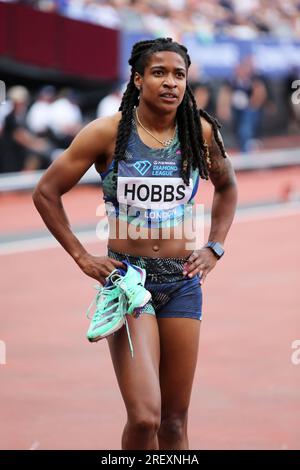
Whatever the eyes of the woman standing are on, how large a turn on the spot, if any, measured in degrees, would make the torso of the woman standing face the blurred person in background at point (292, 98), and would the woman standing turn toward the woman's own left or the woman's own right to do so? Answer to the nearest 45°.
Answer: approximately 180°

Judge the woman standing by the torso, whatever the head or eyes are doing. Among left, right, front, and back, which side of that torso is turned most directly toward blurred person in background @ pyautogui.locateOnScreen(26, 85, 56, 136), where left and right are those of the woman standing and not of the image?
back

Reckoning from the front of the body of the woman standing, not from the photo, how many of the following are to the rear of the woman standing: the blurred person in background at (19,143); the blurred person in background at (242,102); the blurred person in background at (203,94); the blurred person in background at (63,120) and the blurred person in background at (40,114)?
5

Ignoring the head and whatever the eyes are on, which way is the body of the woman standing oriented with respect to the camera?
toward the camera

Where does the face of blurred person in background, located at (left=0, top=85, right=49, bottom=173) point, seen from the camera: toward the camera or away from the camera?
toward the camera

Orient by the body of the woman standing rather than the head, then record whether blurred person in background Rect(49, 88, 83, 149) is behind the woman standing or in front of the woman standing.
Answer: behind

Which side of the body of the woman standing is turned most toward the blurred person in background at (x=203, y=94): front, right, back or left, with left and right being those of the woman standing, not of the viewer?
back

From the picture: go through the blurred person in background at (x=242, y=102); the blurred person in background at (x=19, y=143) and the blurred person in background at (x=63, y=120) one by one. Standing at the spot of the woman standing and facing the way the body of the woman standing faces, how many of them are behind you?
3

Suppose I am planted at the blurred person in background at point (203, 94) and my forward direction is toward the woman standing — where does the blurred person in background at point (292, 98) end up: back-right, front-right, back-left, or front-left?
back-left

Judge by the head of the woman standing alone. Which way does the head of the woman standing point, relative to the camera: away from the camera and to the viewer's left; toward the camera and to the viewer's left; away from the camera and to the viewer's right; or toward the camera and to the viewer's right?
toward the camera and to the viewer's right

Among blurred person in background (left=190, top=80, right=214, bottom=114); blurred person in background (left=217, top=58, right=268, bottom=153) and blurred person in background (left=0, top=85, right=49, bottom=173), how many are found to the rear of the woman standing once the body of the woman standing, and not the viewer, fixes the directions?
3

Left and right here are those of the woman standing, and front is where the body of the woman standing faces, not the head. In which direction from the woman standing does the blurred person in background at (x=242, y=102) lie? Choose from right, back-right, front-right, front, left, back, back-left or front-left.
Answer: back
